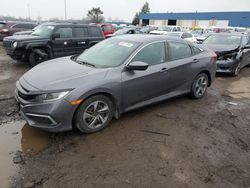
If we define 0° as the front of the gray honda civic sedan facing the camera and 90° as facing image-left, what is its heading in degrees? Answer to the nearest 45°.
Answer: approximately 45°

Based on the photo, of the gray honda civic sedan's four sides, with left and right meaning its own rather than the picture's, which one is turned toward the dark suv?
right

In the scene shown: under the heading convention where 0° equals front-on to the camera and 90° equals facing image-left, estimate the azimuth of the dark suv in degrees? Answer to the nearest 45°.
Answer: approximately 45°

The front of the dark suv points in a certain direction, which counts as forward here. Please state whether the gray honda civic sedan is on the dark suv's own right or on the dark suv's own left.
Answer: on the dark suv's own left
